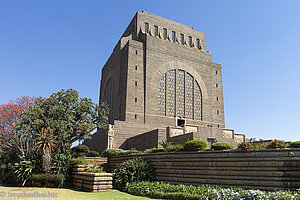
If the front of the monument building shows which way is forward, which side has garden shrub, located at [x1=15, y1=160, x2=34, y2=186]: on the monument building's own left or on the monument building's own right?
on the monument building's own right

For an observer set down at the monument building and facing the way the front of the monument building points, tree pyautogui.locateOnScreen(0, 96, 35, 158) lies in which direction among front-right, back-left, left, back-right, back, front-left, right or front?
right

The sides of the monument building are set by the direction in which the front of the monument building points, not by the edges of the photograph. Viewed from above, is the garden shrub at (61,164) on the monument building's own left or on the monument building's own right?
on the monument building's own right

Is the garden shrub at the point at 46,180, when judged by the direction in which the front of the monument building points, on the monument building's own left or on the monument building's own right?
on the monument building's own right

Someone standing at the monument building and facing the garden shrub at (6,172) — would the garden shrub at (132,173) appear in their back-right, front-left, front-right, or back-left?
front-left

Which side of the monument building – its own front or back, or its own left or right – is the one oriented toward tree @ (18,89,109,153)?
right

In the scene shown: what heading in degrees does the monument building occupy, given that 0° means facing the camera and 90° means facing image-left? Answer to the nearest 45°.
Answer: approximately 315°

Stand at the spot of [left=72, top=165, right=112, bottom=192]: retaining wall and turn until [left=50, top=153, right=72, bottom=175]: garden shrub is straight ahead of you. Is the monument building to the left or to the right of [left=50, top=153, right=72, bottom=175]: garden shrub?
right

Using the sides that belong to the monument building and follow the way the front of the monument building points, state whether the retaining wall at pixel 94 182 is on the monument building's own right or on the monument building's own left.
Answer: on the monument building's own right

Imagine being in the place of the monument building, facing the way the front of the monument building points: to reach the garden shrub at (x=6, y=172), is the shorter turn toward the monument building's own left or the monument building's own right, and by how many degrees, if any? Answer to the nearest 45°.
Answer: approximately 90° to the monument building's own right

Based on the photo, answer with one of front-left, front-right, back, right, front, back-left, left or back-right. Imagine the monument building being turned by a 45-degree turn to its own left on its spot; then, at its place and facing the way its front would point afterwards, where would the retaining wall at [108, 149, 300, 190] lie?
right
